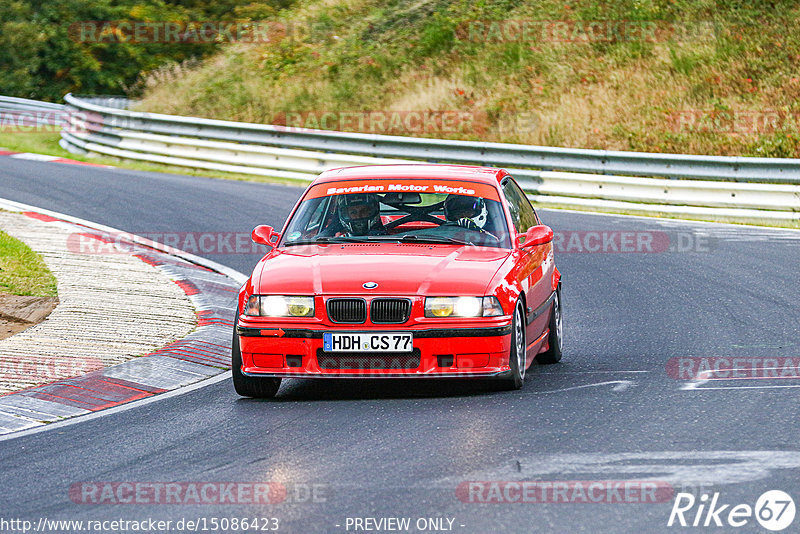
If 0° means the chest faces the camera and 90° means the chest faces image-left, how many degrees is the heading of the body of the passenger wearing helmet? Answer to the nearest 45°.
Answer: approximately 0°

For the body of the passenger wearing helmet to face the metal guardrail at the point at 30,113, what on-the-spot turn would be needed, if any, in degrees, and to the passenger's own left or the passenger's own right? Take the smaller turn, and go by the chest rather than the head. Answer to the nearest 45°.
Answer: approximately 180°

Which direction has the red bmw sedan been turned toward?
toward the camera

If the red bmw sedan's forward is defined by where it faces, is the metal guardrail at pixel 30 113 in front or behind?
behind

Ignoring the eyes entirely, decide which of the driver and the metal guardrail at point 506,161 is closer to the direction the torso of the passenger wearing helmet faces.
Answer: the driver

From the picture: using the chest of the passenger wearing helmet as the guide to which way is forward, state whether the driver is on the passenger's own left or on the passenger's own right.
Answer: on the passenger's own left

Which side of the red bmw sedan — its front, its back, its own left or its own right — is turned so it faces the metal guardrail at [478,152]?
back

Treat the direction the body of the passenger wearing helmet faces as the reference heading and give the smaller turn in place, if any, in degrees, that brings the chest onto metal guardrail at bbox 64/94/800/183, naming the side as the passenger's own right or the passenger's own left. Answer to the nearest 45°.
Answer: approximately 180°

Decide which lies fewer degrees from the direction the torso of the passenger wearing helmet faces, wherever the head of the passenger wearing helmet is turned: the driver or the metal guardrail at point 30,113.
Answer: the driver

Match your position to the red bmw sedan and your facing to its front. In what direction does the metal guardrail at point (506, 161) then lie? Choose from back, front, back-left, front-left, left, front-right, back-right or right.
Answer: back
